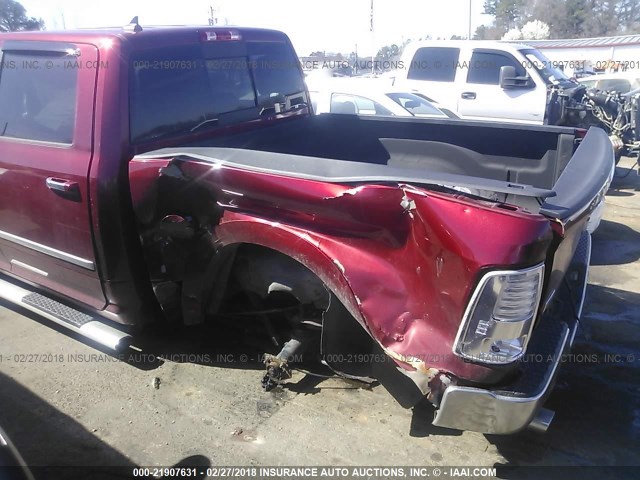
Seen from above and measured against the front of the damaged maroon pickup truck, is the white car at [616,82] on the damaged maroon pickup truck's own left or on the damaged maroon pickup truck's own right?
on the damaged maroon pickup truck's own right

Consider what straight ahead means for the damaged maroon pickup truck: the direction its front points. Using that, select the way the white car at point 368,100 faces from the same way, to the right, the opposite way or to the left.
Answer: the opposite way

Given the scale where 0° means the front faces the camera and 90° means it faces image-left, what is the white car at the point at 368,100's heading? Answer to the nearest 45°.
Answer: approximately 315°

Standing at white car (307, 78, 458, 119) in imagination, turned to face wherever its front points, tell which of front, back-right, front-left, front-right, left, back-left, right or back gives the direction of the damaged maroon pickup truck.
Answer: front-right

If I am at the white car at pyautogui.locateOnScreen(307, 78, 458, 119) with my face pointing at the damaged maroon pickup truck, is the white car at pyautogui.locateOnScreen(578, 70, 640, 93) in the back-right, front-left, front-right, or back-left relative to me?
back-left

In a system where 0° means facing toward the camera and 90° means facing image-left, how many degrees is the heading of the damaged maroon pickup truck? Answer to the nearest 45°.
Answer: approximately 135°

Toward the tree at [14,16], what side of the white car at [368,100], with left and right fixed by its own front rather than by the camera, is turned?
back

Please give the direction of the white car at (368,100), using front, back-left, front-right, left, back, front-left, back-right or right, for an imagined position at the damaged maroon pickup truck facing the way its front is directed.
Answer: front-right

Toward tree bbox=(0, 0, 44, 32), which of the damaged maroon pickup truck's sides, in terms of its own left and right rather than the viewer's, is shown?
front
